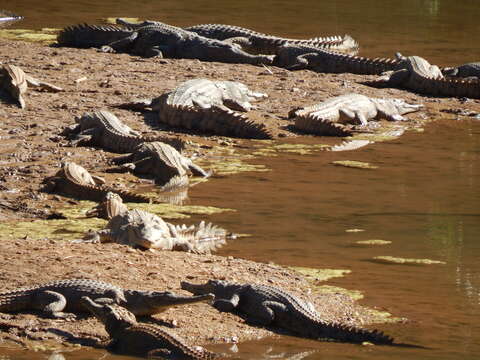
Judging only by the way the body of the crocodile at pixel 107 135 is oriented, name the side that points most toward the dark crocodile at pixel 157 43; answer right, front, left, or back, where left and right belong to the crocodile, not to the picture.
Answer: right

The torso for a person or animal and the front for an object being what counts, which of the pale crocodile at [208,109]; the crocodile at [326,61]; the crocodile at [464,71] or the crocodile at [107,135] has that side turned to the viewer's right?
the pale crocodile

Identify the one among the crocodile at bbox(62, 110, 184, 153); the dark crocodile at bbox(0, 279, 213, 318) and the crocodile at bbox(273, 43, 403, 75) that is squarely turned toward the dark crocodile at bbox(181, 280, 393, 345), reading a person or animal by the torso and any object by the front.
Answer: the dark crocodile at bbox(0, 279, 213, 318)

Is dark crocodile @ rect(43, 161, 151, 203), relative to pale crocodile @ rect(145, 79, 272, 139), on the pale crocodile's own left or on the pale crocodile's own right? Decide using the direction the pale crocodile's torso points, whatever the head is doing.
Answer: on the pale crocodile's own right

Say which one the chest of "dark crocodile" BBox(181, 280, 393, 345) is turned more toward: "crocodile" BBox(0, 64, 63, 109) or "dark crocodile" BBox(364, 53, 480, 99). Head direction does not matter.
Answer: the crocodile

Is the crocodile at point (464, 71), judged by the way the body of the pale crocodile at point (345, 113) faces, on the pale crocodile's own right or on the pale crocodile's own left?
on the pale crocodile's own left

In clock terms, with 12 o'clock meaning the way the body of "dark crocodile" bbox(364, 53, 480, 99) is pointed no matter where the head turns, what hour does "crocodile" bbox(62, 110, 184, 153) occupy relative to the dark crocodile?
The crocodile is roughly at 10 o'clock from the dark crocodile.

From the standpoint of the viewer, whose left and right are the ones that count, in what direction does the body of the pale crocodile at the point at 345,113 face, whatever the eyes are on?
facing to the right of the viewer

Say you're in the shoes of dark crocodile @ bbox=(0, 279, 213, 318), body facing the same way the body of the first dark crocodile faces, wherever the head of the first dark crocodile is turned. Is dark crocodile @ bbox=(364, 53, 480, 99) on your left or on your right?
on your left

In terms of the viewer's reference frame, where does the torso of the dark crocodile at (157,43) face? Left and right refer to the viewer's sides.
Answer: facing to the right of the viewer

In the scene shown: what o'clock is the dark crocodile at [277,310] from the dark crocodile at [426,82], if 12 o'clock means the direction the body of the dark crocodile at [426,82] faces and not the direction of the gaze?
the dark crocodile at [277,310] is roughly at 9 o'clock from the dark crocodile at [426,82].

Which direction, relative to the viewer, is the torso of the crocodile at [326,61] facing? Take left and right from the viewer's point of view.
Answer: facing to the left of the viewer

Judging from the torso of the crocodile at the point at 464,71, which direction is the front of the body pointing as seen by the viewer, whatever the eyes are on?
to the viewer's left

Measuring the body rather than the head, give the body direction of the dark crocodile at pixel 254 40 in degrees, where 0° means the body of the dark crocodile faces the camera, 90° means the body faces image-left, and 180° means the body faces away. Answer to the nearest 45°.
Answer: approximately 90°

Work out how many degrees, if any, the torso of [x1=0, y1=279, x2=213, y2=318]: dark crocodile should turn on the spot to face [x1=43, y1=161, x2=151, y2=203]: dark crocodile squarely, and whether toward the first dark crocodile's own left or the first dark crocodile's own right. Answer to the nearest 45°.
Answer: approximately 90° to the first dark crocodile's own left

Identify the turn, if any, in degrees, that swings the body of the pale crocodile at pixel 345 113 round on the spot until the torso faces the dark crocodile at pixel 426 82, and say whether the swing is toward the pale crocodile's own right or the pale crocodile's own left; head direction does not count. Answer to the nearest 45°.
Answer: approximately 45° to the pale crocodile's own left
